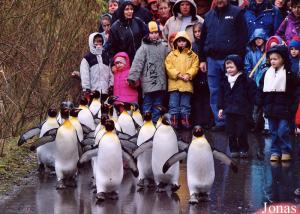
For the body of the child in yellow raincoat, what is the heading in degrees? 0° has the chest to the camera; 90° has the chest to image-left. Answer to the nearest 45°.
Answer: approximately 0°

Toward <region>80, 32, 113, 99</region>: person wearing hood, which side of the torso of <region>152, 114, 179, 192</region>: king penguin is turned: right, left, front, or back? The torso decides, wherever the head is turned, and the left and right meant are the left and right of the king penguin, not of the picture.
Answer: back

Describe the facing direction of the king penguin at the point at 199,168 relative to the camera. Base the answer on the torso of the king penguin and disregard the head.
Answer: toward the camera

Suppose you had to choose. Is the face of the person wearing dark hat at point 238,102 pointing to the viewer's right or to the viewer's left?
to the viewer's left

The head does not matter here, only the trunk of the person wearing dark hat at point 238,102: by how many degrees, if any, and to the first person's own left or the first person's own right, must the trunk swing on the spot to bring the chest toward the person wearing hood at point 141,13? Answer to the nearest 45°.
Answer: approximately 90° to the first person's own right

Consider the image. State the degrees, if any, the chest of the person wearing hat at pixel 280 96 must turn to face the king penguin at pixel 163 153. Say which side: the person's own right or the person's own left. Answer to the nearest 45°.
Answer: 0° — they already face it

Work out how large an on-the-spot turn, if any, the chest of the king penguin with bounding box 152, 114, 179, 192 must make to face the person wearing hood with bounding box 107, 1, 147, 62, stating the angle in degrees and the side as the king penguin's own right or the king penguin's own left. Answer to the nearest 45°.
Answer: approximately 180°

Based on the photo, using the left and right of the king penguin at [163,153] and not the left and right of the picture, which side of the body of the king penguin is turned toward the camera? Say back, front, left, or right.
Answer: front

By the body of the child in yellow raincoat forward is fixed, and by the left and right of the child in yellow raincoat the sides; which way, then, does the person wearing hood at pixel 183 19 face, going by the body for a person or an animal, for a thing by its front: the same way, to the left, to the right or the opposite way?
the same way

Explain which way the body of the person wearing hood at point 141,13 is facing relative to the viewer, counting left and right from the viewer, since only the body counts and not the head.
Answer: facing the viewer

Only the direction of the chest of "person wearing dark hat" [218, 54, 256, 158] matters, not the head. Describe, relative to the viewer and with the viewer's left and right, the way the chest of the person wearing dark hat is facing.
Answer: facing the viewer and to the left of the viewer

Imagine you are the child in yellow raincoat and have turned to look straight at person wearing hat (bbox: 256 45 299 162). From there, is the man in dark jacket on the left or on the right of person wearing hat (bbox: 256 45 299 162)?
left
